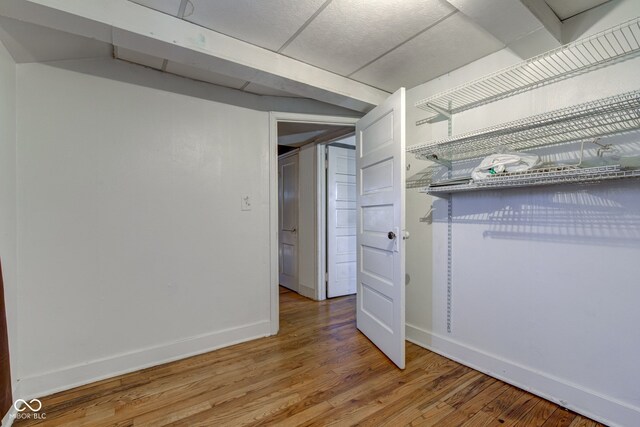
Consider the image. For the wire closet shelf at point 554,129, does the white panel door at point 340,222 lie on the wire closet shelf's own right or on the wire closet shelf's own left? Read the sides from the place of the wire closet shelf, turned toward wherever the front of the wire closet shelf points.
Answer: on the wire closet shelf's own right

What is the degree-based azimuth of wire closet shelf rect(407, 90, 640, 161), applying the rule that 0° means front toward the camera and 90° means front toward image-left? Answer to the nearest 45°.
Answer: approximately 45°

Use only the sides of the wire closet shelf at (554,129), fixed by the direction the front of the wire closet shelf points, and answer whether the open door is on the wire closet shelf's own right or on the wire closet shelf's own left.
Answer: on the wire closet shelf's own right
